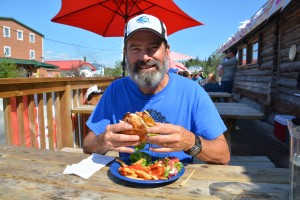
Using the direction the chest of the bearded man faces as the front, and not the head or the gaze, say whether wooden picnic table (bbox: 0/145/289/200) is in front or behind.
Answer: in front

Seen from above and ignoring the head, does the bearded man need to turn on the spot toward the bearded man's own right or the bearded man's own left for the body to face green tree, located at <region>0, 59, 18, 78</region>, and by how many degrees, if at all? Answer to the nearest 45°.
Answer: approximately 135° to the bearded man's own right

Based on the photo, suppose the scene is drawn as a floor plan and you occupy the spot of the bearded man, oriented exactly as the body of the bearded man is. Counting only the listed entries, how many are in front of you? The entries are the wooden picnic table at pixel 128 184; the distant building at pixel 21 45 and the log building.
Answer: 1

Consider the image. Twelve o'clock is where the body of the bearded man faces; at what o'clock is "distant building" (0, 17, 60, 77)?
The distant building is roughly at 5 o'clock from the bearded man.

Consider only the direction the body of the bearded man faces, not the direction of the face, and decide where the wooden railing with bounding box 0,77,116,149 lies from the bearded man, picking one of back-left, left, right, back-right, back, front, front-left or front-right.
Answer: back-right

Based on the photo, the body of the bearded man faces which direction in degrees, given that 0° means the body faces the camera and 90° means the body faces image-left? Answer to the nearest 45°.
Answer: approximately 0°

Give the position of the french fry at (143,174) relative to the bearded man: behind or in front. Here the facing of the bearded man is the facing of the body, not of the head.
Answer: in front
